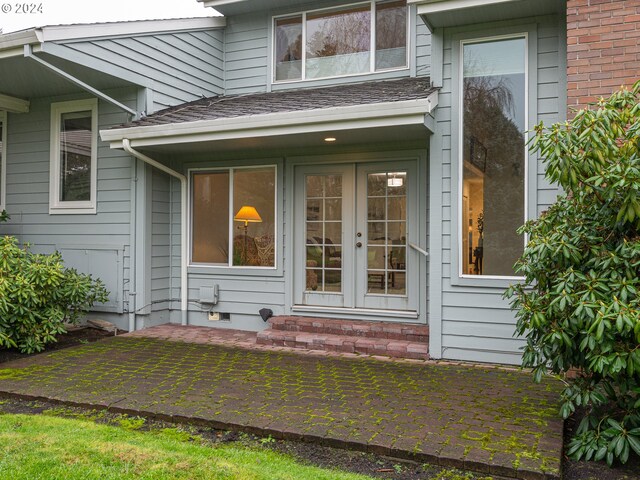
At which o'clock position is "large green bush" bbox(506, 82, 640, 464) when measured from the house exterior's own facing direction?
The large green bush is roughly at 11 o'clock from the house exterior.

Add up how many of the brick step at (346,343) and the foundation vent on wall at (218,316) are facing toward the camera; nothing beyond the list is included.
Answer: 2

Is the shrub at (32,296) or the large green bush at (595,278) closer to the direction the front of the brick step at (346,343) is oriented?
the large green bush

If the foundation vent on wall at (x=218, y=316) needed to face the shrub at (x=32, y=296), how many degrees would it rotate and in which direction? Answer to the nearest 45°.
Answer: approximately 45° to its right

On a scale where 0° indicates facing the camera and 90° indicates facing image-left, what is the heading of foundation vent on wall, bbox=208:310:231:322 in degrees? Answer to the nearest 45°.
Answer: approximately 0°

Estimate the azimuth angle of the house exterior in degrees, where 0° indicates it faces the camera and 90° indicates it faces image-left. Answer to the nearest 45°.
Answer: approximately 0°

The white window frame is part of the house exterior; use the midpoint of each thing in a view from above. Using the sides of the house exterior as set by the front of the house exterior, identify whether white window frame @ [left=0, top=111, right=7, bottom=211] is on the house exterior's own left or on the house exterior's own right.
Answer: on the house exterior's own right

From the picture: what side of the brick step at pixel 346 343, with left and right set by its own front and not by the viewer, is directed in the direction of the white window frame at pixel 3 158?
right
